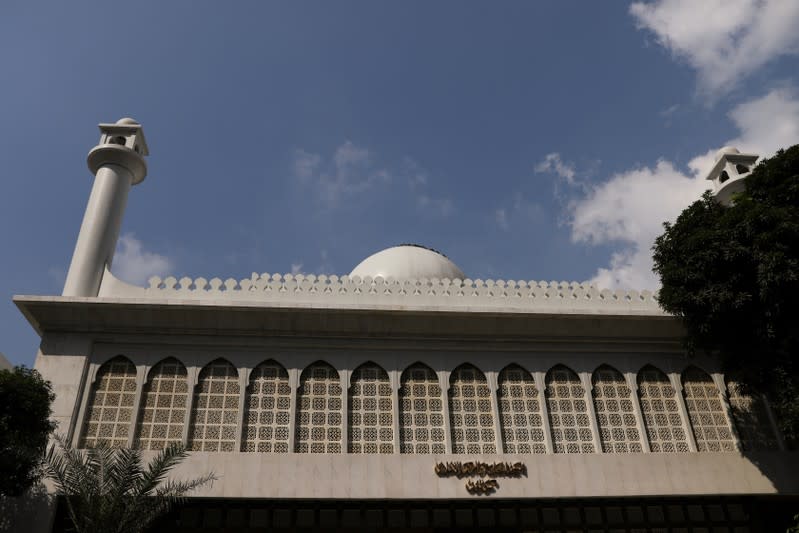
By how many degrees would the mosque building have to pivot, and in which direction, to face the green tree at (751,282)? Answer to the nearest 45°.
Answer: approximately 90° to its left

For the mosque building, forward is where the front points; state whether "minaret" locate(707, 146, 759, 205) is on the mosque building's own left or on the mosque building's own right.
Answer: on the mosque building's own left

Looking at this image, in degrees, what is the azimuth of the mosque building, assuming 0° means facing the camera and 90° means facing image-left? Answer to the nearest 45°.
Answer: approximately 0°

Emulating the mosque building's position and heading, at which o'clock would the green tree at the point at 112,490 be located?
The green tree is roughly at 2 o'clock from the mosque building.

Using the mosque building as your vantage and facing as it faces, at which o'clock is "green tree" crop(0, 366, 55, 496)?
The green tree is roughly at 2 o'clock from the mosque building.
